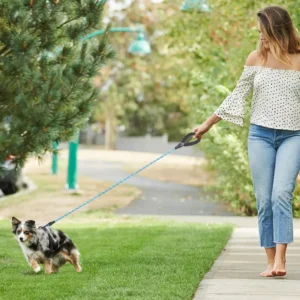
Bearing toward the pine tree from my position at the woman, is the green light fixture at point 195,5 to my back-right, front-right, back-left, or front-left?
front-right

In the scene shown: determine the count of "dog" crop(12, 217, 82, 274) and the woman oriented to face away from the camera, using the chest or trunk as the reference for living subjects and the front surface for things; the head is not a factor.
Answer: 0

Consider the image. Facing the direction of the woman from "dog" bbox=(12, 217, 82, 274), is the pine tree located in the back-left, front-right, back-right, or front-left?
back-left

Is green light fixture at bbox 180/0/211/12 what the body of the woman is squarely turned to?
no

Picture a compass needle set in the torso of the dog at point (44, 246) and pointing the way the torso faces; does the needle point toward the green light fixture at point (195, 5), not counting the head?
no

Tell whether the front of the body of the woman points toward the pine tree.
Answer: no

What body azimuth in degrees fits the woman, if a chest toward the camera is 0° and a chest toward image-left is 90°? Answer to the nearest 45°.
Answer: approximately 0°

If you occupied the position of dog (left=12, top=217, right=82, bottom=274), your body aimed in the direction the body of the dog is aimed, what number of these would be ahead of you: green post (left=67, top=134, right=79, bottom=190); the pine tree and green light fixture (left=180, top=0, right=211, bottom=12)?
0

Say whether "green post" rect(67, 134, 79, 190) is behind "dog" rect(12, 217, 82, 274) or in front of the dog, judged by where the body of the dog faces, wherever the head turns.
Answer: behind

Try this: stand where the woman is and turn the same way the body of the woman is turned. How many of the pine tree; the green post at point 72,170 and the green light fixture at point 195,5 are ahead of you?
0

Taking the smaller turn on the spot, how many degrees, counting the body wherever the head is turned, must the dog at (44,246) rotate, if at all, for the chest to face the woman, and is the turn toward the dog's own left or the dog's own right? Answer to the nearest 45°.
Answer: approximately 90° to the dog's own left
